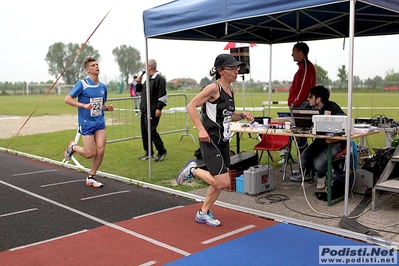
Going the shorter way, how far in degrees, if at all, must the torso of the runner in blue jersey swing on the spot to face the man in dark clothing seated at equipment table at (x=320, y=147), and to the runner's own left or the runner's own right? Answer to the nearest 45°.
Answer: approximately 45° to the runner's own left

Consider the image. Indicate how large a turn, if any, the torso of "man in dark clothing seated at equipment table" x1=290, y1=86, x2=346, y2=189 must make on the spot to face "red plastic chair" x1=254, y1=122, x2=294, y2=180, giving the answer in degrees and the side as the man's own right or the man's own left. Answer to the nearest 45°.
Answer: approximately 45° to the man's own right

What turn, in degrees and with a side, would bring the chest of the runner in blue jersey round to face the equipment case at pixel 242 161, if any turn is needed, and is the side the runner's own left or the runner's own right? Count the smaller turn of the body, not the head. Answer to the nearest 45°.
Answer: approximately 45° to the runner's own left

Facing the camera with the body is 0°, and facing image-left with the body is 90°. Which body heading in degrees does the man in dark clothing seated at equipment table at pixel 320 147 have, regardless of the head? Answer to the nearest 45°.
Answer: approximately 90°

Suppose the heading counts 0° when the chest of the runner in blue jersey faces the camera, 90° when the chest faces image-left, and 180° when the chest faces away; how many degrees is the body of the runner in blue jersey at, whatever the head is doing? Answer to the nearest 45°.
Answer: approximately 315°

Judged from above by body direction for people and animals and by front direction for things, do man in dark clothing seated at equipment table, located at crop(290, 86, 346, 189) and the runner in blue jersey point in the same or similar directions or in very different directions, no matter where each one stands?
very different directions

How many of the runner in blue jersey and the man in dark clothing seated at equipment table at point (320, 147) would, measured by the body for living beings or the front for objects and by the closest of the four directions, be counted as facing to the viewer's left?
1
